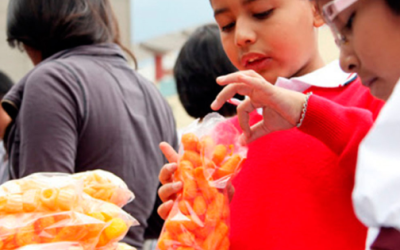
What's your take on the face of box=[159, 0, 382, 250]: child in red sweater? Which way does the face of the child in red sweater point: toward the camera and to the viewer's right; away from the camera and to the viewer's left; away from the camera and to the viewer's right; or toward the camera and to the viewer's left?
toward the camera and to the viewer's left

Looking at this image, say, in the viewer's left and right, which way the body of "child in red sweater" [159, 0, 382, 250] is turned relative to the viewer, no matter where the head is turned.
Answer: facing the viewer and to the left of the viewer

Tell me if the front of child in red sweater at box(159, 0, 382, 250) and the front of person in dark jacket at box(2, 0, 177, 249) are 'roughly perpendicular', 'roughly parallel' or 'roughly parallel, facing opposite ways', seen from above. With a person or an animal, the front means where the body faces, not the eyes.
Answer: roughly perpendicular

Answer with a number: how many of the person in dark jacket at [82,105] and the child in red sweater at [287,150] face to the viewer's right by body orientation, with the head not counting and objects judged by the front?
0
